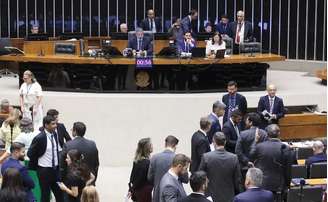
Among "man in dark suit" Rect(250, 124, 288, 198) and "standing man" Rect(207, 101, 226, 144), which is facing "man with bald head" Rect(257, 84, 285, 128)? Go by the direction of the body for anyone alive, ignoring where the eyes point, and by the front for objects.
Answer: the man in dark suit

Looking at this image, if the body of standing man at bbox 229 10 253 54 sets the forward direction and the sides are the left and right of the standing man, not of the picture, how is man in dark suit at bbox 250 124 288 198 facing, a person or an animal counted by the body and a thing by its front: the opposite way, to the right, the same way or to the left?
the opposite way

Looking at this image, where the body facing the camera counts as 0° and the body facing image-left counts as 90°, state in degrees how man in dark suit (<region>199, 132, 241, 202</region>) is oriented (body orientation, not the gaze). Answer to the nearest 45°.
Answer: approximately 180°

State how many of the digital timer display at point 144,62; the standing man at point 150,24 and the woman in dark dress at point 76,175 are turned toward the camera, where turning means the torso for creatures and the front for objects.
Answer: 2

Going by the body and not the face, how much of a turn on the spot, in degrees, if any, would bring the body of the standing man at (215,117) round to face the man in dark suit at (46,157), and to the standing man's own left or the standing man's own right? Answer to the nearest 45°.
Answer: approximately 90° to the standing man's own right

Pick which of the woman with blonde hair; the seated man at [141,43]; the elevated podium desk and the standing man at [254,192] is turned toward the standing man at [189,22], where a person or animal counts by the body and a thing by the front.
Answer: the standing man at [254,192]

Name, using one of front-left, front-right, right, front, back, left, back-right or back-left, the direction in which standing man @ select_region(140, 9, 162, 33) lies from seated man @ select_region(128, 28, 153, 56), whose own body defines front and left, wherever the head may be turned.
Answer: back

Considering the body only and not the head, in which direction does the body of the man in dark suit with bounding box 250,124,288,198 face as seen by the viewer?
away from the camera

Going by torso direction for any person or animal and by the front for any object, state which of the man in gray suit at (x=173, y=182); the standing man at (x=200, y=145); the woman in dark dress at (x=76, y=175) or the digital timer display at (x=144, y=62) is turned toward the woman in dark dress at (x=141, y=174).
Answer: the digital timer display
